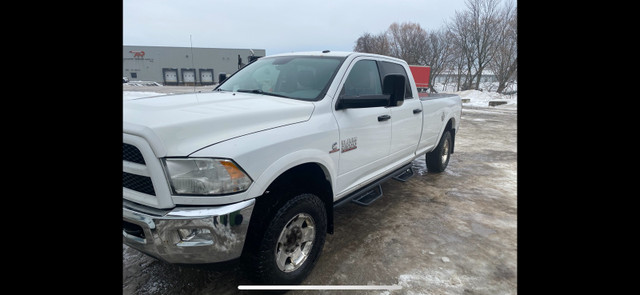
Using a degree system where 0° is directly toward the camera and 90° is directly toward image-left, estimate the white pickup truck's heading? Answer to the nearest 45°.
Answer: approximately 45°

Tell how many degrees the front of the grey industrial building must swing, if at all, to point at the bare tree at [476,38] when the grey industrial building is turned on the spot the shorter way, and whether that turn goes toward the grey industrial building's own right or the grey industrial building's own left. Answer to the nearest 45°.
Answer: approximately 45° to the grey industrial building's own left

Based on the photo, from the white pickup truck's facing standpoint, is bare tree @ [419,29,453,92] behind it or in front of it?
behind

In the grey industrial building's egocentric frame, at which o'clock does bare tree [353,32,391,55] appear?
The bare tree is roughly at 10 o'clock from the grey industrial building.

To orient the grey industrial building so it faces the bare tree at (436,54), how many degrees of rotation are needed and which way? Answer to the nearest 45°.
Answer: approximately 45° to its left

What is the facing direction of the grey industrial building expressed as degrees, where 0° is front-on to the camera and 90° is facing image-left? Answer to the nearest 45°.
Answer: approximately 0°

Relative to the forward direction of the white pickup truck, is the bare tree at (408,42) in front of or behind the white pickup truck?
behind

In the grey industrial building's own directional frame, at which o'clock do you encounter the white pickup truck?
The white pickup truck is roughly at 12 o'clock from the grey industrial building.
